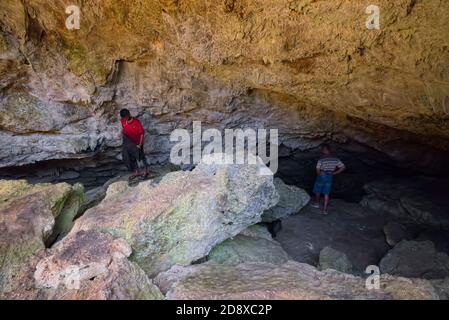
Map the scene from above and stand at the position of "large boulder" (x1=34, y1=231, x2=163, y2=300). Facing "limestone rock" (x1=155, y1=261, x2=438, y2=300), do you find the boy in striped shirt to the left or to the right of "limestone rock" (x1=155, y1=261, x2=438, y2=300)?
left

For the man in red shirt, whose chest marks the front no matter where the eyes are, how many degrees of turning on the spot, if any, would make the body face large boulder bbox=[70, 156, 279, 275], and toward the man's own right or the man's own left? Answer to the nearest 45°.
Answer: approximately 45° to the man's own left

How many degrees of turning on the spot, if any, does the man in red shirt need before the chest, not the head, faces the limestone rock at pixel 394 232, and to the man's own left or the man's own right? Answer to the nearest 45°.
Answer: approximately 90° to the man's own left
